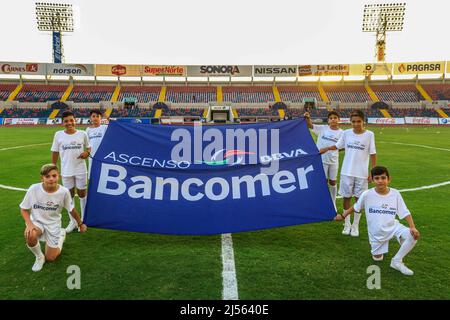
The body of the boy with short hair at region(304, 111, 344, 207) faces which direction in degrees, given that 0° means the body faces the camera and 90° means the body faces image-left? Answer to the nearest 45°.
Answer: approximately 0°

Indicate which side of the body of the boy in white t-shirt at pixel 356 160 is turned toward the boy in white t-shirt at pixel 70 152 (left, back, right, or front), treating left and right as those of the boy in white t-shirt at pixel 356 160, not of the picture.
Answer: right

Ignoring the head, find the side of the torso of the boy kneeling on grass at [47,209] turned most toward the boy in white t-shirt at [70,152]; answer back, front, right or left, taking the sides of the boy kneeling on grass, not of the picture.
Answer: back

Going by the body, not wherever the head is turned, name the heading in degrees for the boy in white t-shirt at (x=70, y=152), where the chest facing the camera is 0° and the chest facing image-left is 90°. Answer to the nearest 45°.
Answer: approximately 0°

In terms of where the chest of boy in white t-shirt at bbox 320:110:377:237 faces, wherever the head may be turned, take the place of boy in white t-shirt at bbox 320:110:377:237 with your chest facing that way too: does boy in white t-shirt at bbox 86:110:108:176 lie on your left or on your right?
on your right
